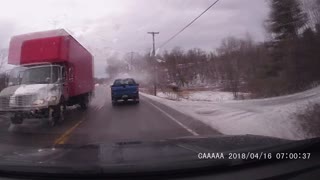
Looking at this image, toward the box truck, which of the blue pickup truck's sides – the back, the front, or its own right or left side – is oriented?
back

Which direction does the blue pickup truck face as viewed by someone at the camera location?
facing away from the viewer

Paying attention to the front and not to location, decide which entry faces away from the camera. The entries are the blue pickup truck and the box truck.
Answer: the blue pickup truck

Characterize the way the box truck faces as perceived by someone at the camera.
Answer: facing the viewer and to the left of the viewer

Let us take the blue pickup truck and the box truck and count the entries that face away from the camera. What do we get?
1

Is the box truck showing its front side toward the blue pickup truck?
no
